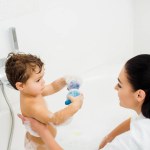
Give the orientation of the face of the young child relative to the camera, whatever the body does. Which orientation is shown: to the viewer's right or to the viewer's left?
to the viewer's right

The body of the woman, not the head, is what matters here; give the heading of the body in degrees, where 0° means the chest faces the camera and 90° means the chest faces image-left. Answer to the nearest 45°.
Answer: approximately 90°

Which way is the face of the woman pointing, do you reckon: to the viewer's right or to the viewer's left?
to the viewer's left

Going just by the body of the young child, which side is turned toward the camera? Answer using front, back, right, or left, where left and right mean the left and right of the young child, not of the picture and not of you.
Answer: right
